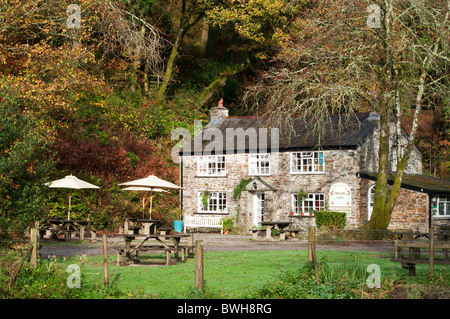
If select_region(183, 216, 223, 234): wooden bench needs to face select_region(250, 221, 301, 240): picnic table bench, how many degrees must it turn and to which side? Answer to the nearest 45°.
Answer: approximately 45° to its left

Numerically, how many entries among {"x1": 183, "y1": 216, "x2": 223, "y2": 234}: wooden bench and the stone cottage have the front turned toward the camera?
2

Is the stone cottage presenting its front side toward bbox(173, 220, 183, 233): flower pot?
no

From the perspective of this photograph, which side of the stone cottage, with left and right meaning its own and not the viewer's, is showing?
front

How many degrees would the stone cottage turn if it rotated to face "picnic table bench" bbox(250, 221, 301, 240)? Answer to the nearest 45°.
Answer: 0° — it already faces it

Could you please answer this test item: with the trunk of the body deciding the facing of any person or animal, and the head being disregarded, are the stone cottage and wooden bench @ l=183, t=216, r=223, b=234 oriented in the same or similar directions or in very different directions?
same or similar directions

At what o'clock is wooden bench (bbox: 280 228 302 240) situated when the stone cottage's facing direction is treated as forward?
The wooden bench is roughly at 12 o'clock from the stone cottage.

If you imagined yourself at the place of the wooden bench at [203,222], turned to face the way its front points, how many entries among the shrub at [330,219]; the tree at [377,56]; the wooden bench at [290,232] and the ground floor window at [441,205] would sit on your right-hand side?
0

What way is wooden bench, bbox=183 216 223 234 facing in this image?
toward the camera

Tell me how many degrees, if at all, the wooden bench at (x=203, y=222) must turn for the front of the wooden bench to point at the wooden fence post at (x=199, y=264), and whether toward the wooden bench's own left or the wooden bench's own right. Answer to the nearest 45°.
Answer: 0° — it already faces it

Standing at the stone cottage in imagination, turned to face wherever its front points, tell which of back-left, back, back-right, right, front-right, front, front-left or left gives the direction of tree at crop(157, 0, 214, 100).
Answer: back-right
